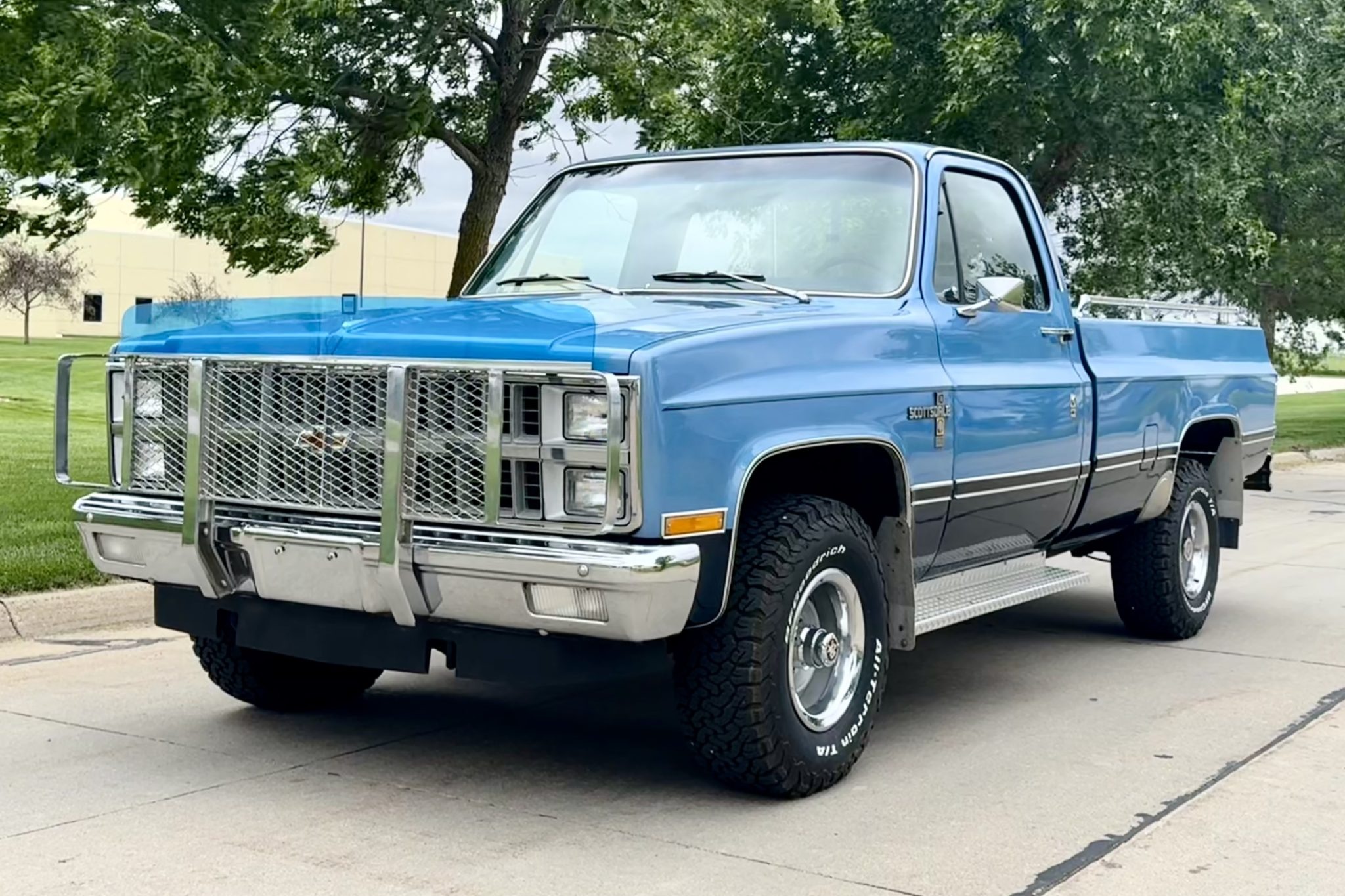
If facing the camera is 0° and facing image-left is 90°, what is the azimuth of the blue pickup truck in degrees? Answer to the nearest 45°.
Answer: approximately 45°

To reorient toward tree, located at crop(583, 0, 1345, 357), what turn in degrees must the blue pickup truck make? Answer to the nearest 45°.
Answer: approximately 135° to its right

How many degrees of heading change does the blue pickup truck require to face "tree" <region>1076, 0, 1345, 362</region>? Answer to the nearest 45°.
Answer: approximately 180°
